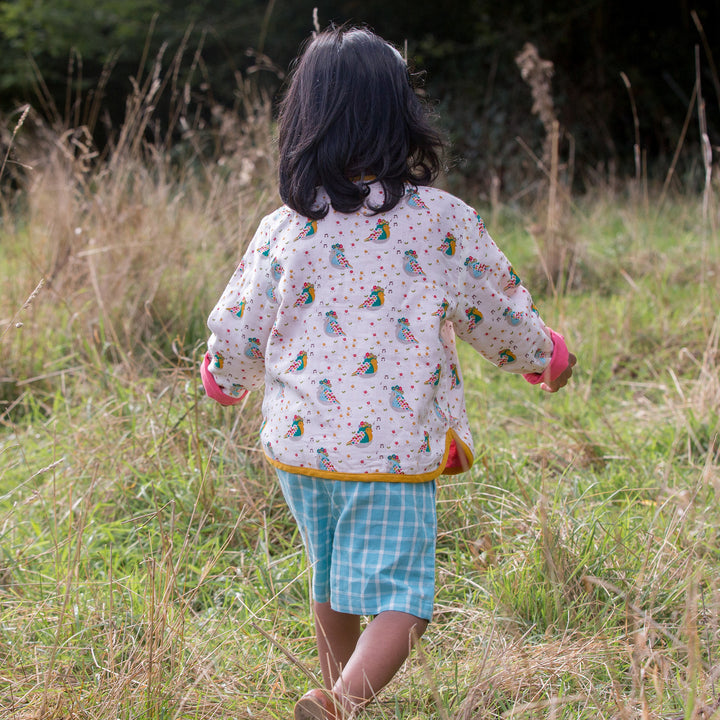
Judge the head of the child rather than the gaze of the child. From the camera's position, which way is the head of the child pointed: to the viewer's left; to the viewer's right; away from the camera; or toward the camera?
away from the camera

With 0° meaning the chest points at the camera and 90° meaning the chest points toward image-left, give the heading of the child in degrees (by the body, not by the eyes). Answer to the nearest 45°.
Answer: approximately 180°
